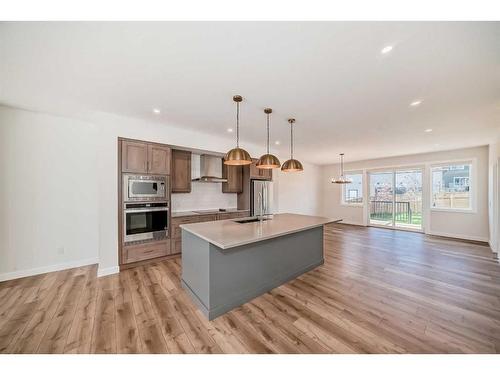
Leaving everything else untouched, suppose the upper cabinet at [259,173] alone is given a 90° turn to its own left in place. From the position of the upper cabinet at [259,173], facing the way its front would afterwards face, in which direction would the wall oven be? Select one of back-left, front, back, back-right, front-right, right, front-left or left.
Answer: back

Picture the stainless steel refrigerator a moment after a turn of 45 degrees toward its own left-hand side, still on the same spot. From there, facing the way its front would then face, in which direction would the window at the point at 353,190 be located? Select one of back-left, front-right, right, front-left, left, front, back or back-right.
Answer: front-left

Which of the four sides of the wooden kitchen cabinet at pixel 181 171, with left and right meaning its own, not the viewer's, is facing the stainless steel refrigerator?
left

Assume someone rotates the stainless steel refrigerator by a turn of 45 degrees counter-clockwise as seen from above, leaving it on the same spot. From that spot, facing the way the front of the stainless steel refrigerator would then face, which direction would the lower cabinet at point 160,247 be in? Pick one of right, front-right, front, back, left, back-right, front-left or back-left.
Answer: back-right

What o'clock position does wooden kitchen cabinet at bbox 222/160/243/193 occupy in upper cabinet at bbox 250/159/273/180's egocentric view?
The wooden kitchen cabinet is roughly at 4 o'clock from the upper cabinet.

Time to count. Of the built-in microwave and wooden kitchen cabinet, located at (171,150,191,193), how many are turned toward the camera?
2

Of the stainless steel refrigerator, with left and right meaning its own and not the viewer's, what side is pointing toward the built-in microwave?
right

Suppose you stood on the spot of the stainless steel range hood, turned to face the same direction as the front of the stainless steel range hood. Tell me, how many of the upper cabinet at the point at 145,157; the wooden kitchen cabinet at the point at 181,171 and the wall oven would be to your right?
3

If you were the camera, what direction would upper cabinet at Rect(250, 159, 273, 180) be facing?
facing the viewer and to the right of the viewer

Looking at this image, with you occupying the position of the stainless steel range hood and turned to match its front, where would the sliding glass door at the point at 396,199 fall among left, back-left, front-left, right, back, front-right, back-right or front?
front-left

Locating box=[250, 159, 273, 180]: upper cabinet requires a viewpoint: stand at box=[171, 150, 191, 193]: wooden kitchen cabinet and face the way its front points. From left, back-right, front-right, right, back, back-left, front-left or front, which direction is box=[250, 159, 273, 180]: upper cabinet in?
left

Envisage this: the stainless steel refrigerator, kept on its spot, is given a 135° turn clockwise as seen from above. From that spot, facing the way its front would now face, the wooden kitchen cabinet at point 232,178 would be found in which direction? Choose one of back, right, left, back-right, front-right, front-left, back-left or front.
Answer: front
